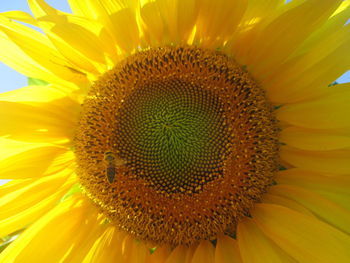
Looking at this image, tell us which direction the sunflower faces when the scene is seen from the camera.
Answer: facing the viewer
